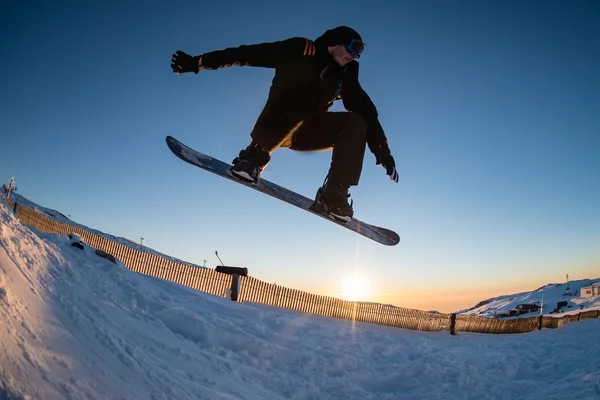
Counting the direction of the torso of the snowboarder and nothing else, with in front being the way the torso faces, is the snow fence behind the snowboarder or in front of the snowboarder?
behind

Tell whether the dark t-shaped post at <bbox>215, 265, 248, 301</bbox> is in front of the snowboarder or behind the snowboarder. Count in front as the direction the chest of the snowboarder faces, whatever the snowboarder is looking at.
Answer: behind

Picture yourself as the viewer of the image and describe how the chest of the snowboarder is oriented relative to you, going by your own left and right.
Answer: facing the viewer and to the right of the viewer
